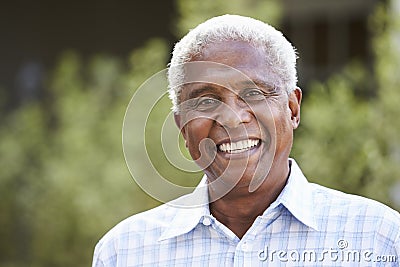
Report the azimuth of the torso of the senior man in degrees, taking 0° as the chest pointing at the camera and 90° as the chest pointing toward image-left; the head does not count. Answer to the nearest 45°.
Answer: approximately 0°

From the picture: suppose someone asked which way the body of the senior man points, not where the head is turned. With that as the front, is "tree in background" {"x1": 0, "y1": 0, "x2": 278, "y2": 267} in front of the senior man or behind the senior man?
behind
